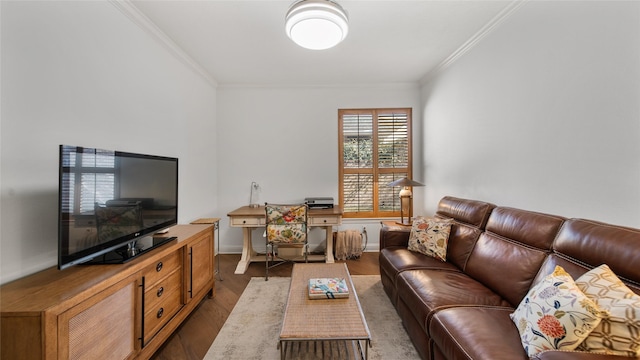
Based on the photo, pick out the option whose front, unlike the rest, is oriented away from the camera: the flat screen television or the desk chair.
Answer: the desk chair

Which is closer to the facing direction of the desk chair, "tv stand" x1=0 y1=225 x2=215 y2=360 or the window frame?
the window frame

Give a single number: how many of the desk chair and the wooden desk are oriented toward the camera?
1

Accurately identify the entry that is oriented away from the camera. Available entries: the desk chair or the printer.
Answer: the desk chair

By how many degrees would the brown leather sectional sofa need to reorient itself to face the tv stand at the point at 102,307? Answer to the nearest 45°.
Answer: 0° — it already faces it

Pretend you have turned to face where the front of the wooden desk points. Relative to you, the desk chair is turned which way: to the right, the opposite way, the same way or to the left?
the opposite way

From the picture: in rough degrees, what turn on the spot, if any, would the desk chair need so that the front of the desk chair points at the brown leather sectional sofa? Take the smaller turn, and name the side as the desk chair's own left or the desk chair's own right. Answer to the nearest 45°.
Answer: approximately 135° to the desk chair's own right

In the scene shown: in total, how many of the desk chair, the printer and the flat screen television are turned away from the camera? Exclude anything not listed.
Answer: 1

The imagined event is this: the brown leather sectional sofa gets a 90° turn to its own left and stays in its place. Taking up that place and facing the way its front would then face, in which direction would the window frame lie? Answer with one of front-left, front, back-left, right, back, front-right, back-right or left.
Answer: back

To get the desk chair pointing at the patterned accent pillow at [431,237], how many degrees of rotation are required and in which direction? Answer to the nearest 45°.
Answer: approximately 135° to its right

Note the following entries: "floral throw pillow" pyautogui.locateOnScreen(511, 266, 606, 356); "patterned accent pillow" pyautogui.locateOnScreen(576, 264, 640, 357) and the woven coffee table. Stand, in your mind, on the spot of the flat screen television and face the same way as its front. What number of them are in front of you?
3

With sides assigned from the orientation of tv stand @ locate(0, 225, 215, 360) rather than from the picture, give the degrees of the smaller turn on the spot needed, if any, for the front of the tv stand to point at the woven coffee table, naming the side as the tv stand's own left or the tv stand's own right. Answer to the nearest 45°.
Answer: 0° — it already faces it

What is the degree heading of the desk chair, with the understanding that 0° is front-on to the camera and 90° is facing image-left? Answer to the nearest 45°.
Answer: approximately 180°
